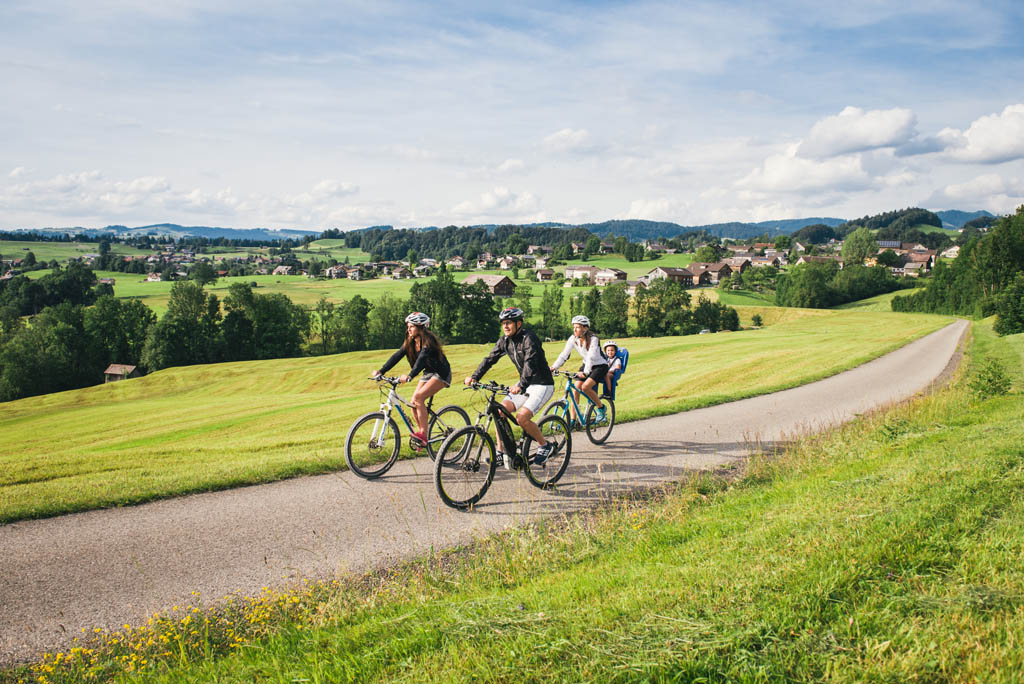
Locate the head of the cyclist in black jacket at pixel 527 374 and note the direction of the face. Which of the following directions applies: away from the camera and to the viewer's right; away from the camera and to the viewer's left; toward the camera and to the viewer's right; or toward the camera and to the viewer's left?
toward the camera and to the viewer's left

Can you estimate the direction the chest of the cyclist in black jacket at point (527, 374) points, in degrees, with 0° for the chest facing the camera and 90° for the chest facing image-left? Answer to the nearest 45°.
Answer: approximately 45°

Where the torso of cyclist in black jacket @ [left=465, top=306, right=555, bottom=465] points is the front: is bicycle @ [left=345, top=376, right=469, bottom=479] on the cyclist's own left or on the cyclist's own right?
on the cyclist's own right

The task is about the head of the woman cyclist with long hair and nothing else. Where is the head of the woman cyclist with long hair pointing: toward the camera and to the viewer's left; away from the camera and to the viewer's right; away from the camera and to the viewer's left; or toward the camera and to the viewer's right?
toward the camera and to the viewer's left

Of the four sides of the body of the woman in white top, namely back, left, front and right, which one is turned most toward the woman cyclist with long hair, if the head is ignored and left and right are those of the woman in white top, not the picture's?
front

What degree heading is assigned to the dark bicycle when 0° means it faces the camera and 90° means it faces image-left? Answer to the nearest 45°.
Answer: approximately 45°

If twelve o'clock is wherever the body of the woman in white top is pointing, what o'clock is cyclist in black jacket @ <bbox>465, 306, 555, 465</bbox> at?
The cyclist in black jacket is roughly at 11 o'clock from the woman in white top.

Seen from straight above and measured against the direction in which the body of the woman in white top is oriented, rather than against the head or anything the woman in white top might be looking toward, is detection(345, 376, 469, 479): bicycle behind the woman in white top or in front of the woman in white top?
in front

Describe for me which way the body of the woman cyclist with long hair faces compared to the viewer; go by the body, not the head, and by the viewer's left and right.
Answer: facing the viewer and to the left of the viewer

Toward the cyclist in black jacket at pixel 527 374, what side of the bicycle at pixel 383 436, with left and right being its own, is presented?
left

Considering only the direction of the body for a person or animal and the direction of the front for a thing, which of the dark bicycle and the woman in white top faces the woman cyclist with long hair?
the woman in white top

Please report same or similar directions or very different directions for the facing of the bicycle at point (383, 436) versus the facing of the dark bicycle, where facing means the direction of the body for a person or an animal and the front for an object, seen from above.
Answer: same or similar directions

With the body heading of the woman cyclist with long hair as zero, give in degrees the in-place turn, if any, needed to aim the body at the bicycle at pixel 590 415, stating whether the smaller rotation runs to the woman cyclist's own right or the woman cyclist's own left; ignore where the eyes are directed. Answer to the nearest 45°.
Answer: approximately 180°

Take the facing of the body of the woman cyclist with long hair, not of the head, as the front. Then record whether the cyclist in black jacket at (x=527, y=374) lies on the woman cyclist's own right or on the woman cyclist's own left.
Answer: on the woman cyclist's own left

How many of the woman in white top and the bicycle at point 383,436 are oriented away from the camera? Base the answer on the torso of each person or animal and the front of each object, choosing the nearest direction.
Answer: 0
